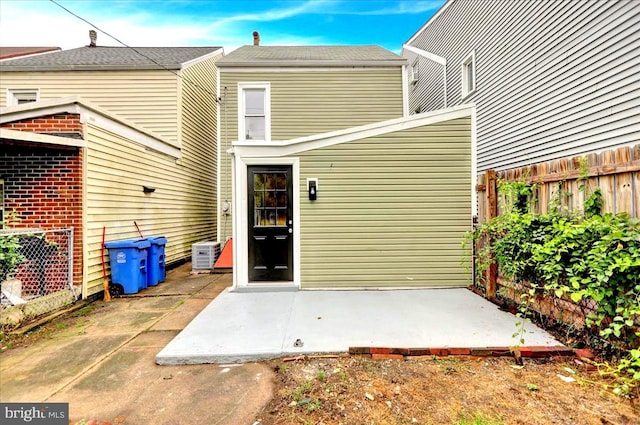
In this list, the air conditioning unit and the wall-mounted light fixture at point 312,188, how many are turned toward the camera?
2

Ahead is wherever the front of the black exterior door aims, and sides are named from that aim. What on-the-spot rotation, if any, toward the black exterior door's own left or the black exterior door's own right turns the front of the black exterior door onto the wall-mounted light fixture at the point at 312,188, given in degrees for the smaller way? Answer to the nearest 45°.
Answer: approximately 90° to the black exterior door's own left

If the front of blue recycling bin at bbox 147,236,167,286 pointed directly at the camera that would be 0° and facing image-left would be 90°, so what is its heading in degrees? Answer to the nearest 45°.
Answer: approximately 315°

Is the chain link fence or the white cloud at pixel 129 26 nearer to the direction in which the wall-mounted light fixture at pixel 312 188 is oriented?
the chain link fence

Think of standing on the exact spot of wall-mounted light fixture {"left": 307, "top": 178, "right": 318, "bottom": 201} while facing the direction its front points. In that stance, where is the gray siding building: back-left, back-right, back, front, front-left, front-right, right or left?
left

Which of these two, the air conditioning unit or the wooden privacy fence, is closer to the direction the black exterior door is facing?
the wooden privacy fence

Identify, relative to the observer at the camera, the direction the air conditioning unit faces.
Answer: facing the viewer

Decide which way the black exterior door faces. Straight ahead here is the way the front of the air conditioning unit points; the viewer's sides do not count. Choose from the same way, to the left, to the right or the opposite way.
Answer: the same way

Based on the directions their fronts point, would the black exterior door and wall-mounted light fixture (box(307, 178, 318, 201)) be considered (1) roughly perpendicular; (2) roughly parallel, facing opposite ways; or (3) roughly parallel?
roughly parallel

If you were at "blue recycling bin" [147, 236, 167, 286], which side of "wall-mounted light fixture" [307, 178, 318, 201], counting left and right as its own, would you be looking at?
right

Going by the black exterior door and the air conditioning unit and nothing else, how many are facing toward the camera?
2

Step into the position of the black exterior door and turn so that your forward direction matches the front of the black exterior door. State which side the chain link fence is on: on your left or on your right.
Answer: on your right

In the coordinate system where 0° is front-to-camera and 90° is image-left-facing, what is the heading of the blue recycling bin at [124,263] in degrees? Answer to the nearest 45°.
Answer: approximately 315°

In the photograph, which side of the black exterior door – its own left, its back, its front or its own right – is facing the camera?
front

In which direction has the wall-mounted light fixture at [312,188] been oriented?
toward the camera
